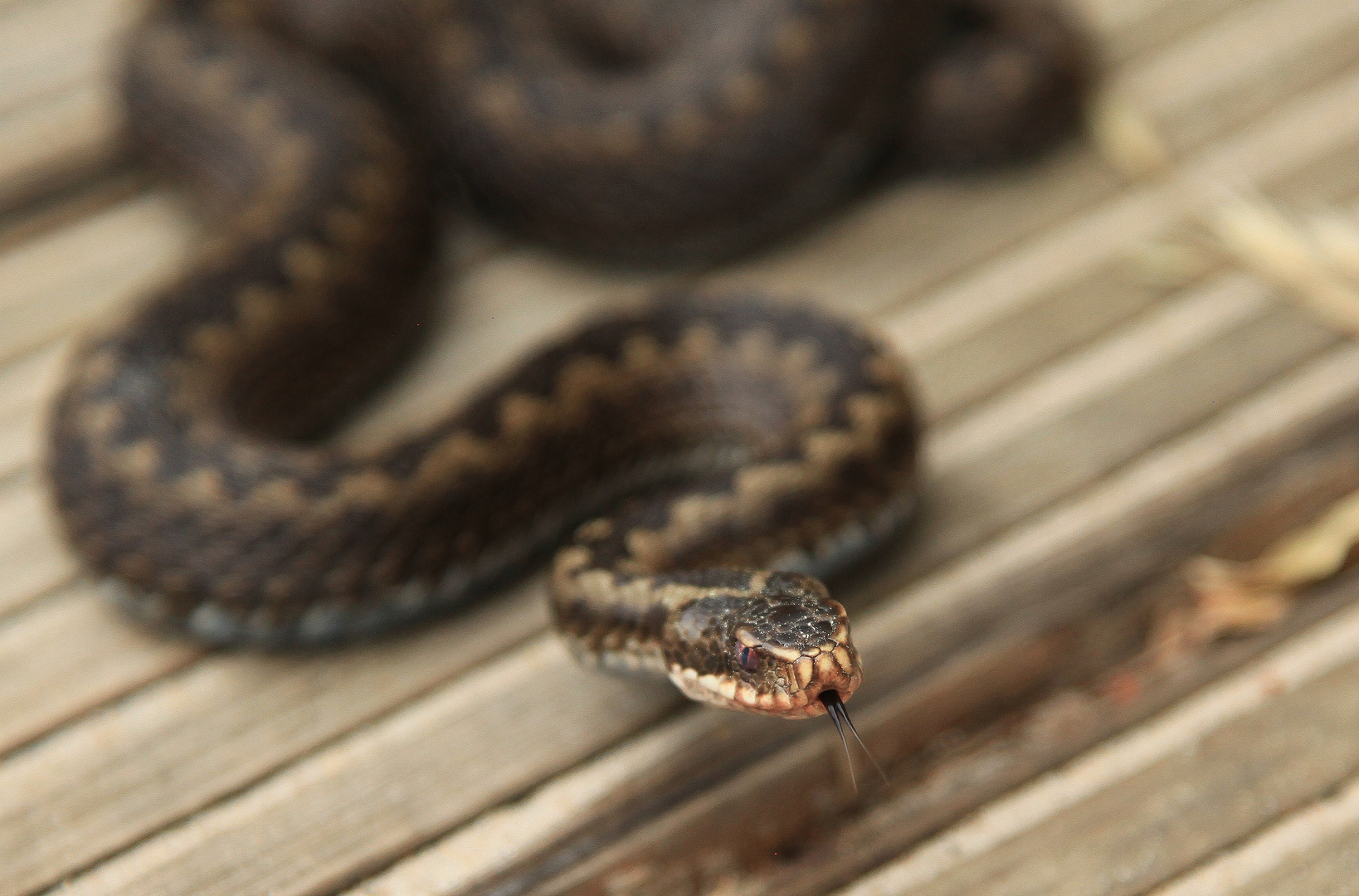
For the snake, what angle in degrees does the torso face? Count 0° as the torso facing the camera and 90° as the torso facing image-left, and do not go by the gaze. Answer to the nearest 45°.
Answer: approximately 315°
